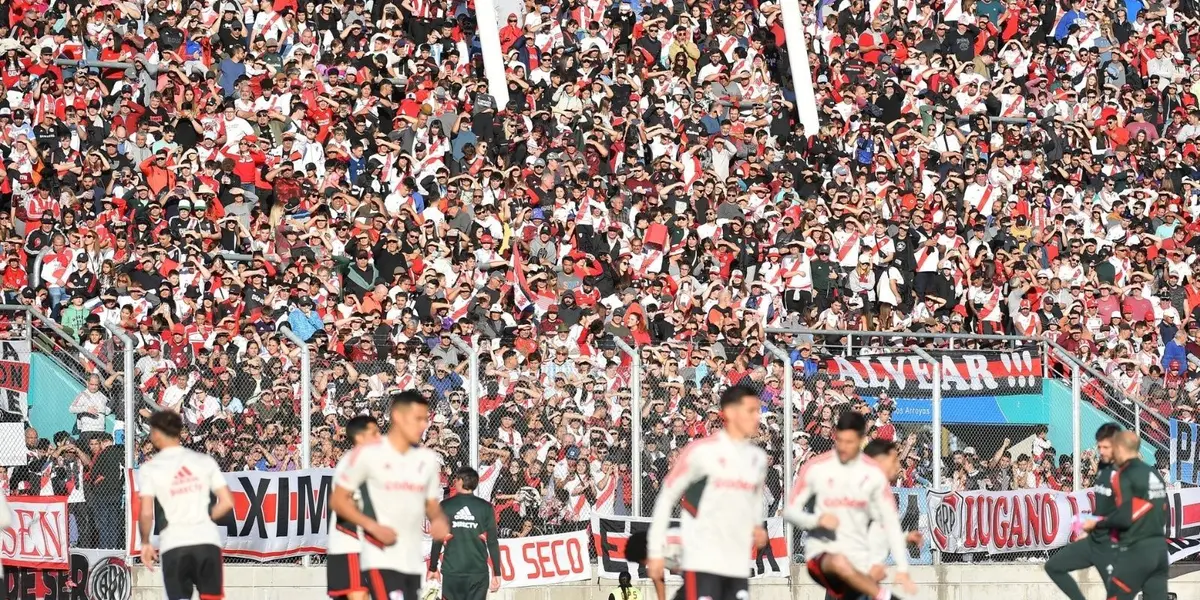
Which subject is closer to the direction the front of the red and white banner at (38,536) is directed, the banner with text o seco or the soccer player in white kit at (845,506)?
the soccer player in white kit

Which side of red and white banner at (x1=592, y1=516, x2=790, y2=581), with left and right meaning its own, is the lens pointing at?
front

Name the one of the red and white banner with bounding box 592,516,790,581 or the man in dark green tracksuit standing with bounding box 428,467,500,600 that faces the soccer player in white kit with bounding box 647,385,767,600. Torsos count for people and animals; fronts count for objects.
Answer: the red and white banner

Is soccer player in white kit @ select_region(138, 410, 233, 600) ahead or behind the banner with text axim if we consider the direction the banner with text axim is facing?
ahead

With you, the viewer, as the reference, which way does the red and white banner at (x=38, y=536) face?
facing the viewer

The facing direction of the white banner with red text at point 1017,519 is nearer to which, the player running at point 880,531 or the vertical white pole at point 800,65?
the player running

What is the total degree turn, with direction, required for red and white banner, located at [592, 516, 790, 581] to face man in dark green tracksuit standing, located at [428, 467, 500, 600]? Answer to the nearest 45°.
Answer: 0° — it already faces them

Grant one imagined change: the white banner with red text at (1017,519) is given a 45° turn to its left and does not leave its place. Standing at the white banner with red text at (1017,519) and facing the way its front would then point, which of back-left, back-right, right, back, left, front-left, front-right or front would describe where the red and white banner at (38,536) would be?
right

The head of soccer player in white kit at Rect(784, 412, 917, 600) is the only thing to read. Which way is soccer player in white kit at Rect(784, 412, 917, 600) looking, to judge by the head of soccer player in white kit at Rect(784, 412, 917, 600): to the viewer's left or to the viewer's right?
to the viewer's left
